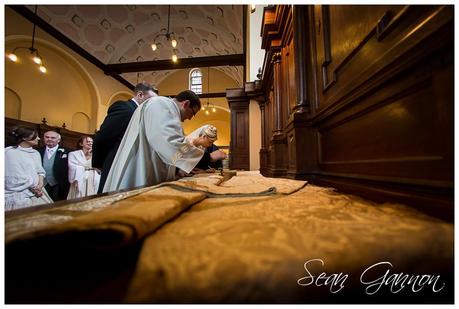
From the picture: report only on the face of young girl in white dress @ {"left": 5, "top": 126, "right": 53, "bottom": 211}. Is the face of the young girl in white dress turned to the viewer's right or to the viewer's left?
to the viewer's right

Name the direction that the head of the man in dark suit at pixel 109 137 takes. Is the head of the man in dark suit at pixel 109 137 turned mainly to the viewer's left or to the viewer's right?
to the viewer's right

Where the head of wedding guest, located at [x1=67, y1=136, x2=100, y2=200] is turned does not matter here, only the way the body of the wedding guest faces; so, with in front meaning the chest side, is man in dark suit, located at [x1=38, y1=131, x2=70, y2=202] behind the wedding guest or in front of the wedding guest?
behind

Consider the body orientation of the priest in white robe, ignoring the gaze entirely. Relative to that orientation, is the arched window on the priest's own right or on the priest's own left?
on the priest's own left

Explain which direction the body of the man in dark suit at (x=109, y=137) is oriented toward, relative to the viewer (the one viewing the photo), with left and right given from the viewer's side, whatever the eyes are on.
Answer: facing to the right of the viewer

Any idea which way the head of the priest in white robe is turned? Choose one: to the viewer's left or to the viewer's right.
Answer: to the viewer's right

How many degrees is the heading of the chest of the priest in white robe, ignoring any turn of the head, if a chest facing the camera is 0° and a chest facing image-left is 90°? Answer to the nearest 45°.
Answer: approximately 270°

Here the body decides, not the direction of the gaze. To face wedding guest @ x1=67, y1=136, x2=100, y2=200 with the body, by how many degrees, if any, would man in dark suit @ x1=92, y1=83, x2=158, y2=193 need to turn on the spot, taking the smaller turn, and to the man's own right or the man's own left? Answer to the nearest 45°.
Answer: approximately 90° to the man's own left
